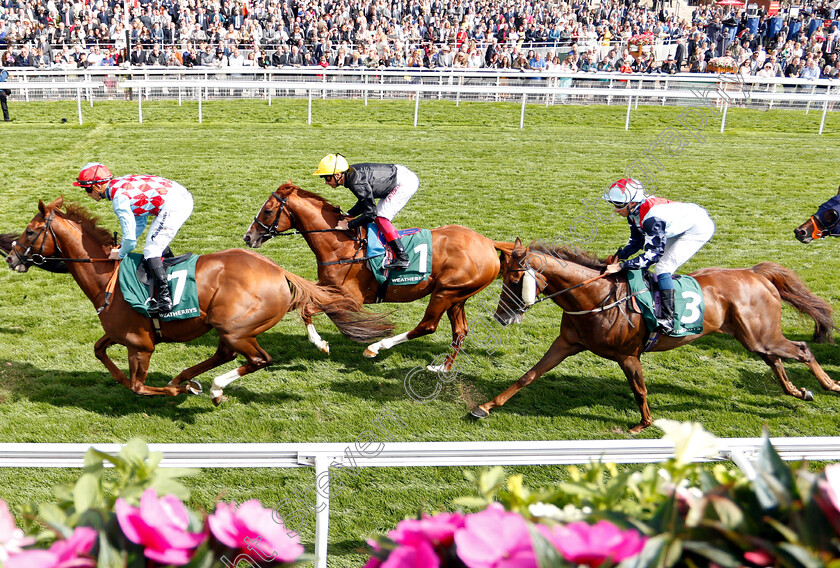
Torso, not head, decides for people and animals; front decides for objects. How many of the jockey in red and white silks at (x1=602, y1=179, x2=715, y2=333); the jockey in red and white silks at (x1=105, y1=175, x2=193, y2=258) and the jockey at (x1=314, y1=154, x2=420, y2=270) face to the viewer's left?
3

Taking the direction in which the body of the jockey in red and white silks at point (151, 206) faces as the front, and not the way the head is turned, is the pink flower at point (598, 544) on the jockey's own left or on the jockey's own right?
on the jockey's own left

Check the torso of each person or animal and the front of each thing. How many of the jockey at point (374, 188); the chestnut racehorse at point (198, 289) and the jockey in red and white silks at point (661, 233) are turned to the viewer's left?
3

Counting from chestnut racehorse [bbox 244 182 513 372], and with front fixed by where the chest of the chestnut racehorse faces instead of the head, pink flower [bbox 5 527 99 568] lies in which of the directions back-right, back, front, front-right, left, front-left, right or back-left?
left

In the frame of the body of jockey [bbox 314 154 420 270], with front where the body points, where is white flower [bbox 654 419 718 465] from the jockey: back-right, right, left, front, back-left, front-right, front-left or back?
left

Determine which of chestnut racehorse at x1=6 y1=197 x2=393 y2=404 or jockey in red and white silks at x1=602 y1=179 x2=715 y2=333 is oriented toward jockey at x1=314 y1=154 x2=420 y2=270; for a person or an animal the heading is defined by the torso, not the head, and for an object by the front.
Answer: the jockey in red and white silks

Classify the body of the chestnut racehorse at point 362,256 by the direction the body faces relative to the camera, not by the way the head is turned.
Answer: to the viewer's left

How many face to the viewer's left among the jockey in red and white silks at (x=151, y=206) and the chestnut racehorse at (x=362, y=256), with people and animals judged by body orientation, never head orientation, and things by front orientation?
2

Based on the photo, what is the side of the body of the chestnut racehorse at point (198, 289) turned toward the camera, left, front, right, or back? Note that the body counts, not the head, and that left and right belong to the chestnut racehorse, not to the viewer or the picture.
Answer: left

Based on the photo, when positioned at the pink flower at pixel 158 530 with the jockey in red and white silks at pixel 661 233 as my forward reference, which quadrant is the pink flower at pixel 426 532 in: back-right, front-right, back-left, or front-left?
front-right

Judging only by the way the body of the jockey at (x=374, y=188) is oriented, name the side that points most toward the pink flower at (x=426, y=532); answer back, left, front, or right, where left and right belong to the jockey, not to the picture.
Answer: left

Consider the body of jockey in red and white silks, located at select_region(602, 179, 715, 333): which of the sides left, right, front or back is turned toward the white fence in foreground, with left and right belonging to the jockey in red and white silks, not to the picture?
left

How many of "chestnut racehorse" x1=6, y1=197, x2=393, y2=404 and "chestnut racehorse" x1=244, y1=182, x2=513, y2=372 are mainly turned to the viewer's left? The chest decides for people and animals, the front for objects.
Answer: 2

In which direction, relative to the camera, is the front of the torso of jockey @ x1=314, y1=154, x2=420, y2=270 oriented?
to the viewer's left

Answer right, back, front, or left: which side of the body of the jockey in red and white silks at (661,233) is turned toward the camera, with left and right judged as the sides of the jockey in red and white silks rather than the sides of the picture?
left

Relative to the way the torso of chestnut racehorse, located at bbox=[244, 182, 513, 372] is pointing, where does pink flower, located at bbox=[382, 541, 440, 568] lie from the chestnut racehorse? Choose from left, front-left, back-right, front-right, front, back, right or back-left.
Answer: left

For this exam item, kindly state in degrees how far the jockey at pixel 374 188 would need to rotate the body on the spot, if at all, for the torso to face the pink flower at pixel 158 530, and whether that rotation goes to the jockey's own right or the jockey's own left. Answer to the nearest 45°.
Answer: approximately 90° to the jockey's own left
